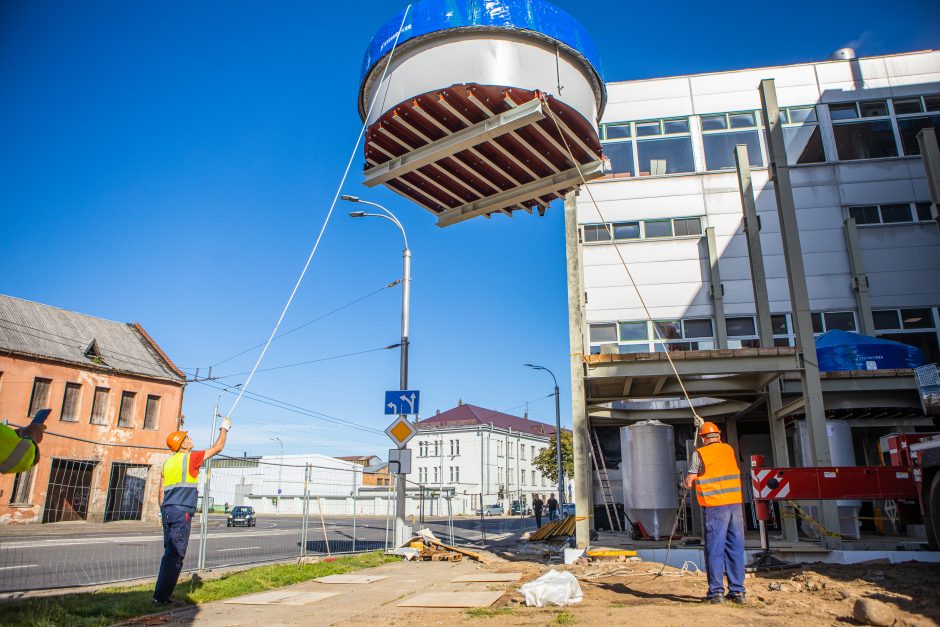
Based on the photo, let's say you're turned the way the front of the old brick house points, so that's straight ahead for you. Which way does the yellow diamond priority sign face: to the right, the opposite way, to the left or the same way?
to the right

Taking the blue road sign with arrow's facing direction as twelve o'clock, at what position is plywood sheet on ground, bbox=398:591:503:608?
The plywood sheet on ground is roughly at 12 o'clock from the blue road sign with arrow.

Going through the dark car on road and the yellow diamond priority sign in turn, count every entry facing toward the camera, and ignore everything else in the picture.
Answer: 2

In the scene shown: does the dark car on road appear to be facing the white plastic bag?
yes

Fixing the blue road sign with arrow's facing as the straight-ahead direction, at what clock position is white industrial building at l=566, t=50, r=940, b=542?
The white industrial building is roughly at 8 o'clock from the blue road sign with arrow.

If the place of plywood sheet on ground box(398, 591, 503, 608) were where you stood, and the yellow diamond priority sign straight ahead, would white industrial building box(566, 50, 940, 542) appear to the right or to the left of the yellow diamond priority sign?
right

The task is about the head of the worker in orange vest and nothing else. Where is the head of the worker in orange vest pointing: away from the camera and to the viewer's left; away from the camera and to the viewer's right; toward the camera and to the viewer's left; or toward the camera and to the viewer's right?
away from the camera and to the viewer's left

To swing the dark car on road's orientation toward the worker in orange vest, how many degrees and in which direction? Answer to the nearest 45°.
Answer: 0° — it already faces them

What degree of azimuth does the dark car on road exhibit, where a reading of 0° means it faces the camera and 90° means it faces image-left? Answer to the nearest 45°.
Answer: approximately 0°
